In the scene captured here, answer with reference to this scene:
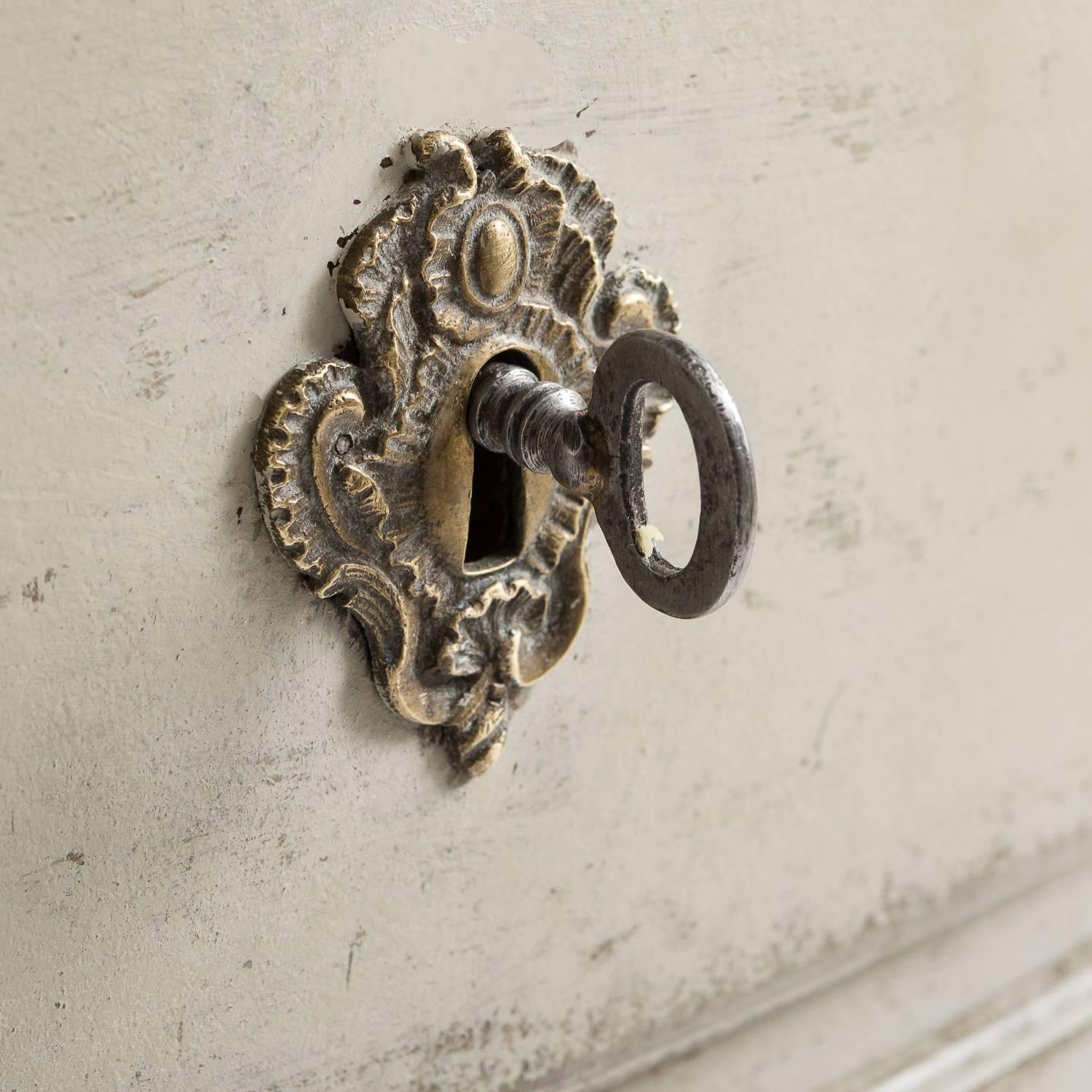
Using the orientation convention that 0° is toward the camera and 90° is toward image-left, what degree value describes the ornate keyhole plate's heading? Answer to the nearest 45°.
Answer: approximately 315°
